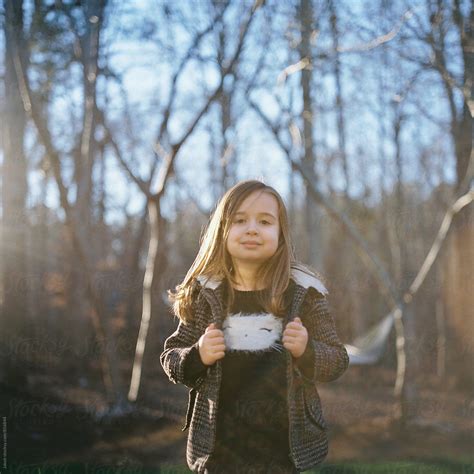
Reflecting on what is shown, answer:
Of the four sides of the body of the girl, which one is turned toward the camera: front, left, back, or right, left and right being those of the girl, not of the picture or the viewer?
front

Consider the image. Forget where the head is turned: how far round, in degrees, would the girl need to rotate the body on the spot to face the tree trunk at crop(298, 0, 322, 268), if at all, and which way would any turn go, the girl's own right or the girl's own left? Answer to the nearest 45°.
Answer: approximately 180°

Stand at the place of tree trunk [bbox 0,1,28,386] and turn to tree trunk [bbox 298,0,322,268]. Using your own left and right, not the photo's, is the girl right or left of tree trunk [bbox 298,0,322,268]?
right

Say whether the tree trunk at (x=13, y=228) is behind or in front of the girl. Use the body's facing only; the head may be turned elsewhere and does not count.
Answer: behind
